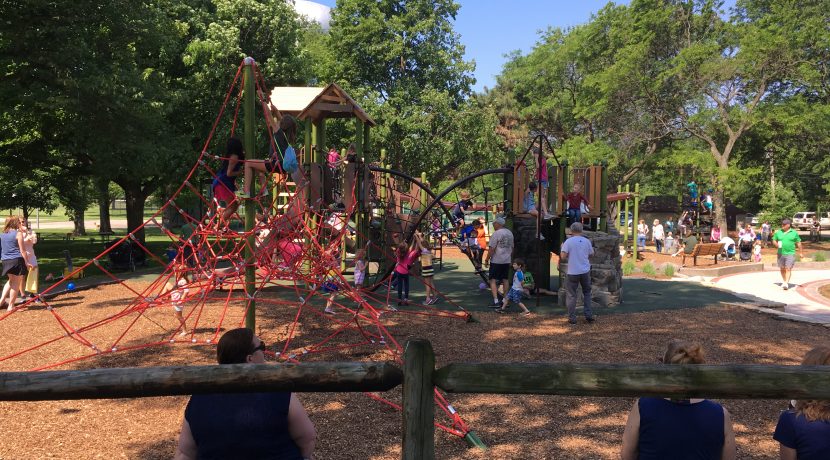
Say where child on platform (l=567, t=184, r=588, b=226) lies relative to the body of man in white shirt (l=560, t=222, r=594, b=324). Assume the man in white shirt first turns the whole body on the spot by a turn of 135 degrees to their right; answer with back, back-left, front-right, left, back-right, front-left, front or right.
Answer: back-left

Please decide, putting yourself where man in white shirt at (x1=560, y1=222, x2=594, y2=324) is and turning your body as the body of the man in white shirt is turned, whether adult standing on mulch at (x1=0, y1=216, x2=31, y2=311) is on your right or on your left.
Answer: on your left

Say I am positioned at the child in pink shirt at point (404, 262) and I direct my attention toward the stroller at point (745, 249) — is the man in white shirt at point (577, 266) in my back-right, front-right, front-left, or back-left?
front-right

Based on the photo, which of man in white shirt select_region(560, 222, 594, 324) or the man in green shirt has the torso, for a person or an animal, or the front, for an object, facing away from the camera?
the man in white shirt

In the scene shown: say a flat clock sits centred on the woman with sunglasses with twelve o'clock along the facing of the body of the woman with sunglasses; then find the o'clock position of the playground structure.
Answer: The playground structure is roughly at 12 o'clock from the woman with sunglasses.

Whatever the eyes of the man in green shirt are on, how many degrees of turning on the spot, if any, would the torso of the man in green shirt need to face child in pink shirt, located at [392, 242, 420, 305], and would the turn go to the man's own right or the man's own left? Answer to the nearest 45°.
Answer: approximately 45° to the man's own right

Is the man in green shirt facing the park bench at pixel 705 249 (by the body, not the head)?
no

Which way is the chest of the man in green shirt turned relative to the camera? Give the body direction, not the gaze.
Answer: toward the camera

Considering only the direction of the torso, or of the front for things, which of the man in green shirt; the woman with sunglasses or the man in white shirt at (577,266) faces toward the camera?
the man in green shirt

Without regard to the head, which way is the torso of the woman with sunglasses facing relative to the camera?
away from the camera

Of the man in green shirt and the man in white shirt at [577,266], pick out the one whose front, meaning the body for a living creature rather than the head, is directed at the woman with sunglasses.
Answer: the man in green shirt

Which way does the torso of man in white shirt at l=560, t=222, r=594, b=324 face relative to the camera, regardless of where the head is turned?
away from the camera

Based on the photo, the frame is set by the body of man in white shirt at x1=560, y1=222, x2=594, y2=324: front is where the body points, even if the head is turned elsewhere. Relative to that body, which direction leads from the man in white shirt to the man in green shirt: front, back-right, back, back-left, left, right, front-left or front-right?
front-right
